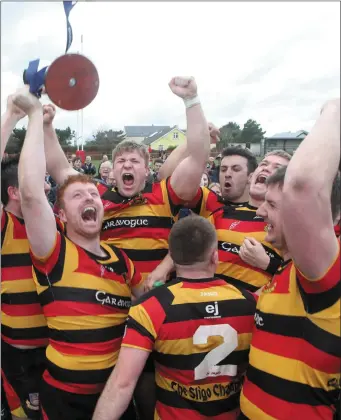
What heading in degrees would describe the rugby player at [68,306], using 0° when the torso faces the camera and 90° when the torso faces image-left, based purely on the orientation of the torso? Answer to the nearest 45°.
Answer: approximately 315°

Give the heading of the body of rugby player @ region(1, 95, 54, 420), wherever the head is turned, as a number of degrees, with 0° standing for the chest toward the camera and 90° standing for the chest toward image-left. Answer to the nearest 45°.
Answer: approximately 270°

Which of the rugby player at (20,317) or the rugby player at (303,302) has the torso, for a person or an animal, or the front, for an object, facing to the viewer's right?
the rugby player at (20,317)

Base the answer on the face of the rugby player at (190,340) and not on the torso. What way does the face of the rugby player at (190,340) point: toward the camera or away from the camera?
away from the camera

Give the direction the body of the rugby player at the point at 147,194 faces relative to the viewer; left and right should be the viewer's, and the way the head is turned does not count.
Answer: facing the viewer

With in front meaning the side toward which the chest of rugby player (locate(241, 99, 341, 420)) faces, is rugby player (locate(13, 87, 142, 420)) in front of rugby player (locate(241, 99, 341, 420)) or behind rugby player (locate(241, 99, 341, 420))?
in front

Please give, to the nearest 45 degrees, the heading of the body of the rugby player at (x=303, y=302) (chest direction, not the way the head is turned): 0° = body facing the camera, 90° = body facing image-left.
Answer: approximately 90°

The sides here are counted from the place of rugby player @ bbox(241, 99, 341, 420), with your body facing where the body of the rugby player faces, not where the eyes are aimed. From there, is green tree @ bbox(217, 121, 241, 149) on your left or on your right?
on your right

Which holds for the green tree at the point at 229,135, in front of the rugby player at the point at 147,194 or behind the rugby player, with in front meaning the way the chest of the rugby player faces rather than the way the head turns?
behind

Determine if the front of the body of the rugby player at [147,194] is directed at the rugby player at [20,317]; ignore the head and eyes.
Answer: no

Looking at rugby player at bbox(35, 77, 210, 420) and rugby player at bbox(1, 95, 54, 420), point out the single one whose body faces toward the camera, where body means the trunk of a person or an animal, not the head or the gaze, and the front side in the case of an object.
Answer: rugby player at bbox(35, 77, 210, 420)

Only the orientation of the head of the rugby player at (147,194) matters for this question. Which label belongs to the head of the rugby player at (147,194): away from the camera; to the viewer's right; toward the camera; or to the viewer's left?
toward the camera

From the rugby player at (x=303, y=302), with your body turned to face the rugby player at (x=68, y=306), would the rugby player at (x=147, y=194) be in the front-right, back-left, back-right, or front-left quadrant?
front-right
